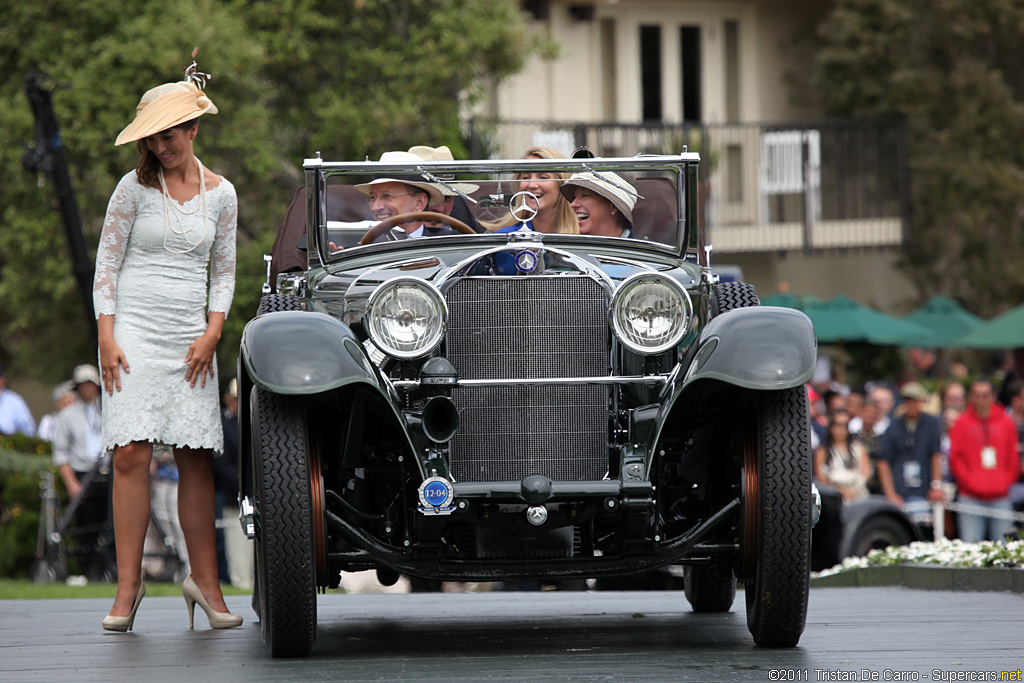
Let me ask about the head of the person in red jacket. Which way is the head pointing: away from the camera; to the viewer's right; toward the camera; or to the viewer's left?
toward the camera

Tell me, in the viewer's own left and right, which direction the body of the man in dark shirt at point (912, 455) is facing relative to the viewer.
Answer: facing the viewer

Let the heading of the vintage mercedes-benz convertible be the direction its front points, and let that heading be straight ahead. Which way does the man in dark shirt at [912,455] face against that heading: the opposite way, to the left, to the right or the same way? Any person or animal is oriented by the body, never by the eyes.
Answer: the same way

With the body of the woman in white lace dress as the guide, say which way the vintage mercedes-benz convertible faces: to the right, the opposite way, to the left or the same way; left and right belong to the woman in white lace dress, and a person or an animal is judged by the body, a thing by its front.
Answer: the same way

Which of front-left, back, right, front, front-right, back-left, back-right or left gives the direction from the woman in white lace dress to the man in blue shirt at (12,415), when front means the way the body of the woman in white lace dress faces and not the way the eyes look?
back

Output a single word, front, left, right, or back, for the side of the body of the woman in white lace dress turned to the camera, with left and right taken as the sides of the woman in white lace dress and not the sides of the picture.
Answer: front

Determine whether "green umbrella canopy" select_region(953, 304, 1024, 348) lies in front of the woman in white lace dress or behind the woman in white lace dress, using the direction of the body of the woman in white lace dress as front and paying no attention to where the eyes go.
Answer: behind

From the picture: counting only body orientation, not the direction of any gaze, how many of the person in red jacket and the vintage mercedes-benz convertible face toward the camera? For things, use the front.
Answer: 2

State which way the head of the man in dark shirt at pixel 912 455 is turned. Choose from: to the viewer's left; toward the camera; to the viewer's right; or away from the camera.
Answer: toward the camera

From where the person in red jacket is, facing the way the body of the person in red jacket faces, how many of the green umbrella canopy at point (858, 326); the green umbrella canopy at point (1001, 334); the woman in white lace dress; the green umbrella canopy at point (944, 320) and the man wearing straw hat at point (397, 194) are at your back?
3

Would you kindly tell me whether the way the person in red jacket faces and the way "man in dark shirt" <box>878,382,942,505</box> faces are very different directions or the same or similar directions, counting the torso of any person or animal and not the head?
same or similar directions

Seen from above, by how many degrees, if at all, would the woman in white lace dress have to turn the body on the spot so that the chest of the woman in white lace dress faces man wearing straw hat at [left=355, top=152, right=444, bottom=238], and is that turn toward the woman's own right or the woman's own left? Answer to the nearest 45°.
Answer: approximately 90° to the woman's own left
